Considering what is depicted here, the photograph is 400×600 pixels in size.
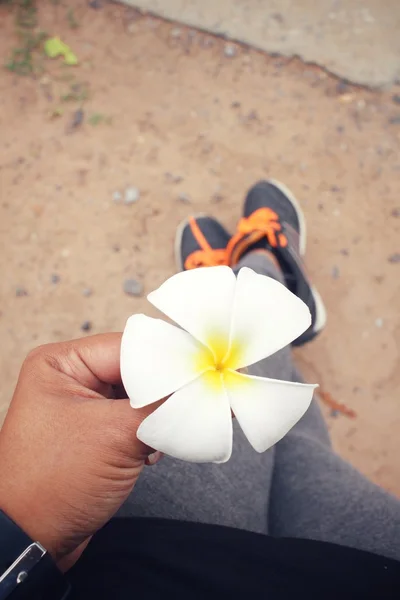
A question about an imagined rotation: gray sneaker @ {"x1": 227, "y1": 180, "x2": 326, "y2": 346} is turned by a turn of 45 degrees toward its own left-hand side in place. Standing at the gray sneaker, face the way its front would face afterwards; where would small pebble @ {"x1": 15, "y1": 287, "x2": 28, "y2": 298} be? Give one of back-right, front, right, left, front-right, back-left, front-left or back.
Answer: front-left

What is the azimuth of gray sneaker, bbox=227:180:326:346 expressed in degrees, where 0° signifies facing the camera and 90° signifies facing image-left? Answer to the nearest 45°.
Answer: approximately 180°
